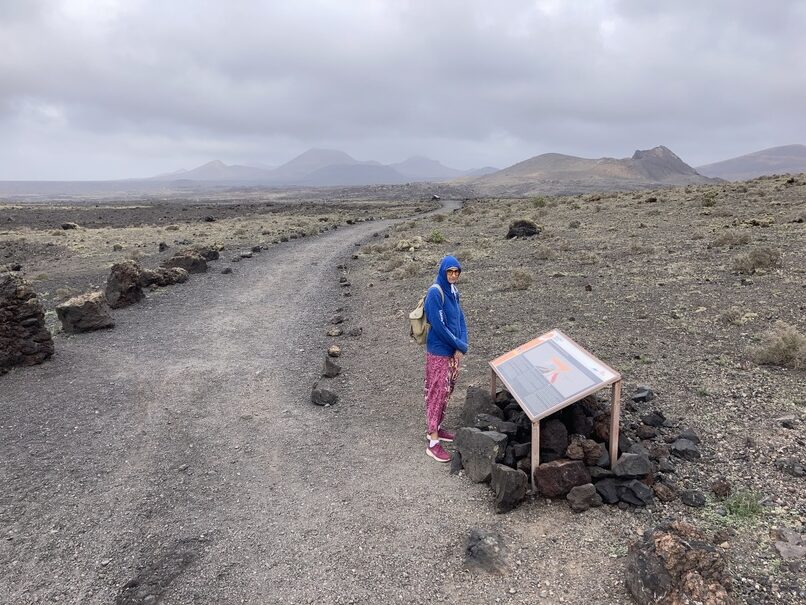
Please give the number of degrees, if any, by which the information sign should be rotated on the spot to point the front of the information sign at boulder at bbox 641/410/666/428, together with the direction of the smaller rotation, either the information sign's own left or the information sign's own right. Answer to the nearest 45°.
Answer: approximately 180°

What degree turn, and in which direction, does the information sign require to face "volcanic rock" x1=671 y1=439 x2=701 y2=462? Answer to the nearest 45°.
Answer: approximately 135° to its left

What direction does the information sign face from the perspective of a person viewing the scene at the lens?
facing the viewer and to the left of the viewer

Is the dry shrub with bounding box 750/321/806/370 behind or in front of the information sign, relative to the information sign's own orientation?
behind

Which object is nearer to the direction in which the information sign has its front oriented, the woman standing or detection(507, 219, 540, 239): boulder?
the woman standing

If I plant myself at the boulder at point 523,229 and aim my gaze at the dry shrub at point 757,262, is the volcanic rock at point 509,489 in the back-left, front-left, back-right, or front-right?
front-right

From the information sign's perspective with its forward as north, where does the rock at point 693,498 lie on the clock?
The rock is roughly at 8 o'clock from the information sign.

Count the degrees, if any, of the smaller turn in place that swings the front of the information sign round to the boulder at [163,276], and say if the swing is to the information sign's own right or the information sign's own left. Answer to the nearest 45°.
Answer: approximately 90° to the information sign's own right

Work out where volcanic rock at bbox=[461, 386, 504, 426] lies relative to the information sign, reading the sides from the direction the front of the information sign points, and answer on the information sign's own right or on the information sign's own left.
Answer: on the information sign's own right

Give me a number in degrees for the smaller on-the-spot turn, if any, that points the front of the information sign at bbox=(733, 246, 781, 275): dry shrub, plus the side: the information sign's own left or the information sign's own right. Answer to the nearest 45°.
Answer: approximately 180°

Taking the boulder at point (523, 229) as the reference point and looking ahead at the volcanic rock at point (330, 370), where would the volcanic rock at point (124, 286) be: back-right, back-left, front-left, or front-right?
front-right

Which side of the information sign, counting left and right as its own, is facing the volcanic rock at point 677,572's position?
left

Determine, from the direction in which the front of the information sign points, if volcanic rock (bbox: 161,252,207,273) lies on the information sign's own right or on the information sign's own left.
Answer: on the information sign's own right

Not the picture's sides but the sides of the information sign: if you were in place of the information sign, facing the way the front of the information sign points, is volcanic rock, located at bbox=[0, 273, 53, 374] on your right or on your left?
on your right

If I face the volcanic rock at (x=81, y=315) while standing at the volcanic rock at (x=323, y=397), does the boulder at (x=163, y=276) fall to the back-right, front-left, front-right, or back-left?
front-right

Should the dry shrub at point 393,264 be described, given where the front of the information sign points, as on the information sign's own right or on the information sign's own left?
on the information sign's own right

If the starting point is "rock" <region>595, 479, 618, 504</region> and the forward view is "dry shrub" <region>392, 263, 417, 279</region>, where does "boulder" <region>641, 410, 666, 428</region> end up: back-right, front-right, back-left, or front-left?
front-right
